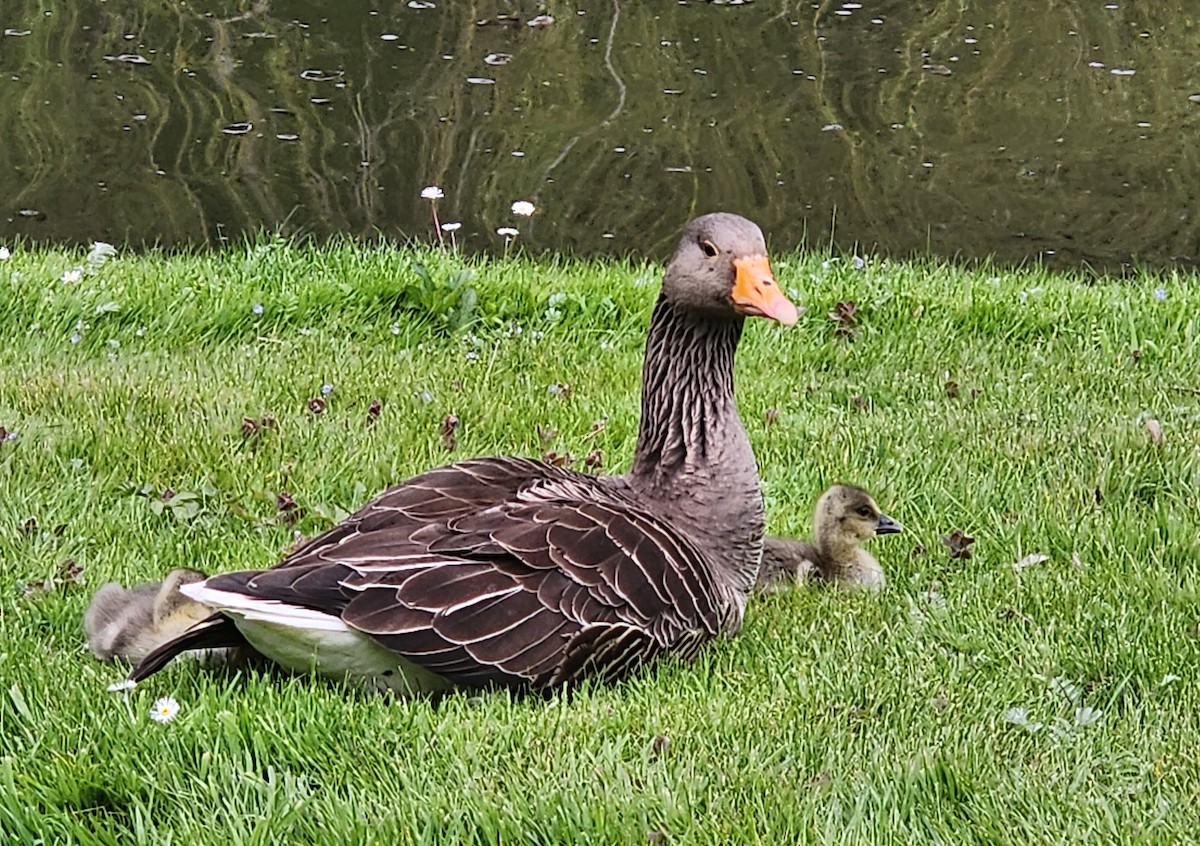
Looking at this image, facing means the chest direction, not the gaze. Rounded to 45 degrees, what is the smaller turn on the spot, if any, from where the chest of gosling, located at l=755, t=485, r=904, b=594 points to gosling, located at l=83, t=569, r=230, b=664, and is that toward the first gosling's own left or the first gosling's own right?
approximately 135° to the first gosling's own right

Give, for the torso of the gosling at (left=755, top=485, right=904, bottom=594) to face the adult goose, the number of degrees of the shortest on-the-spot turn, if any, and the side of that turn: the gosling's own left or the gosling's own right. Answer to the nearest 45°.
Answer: approximately 135° to the gosling's own right

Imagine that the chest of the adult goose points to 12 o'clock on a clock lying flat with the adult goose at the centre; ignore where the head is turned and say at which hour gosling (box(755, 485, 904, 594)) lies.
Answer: The gosling is roughly at 11 o'clock from the adult goose.

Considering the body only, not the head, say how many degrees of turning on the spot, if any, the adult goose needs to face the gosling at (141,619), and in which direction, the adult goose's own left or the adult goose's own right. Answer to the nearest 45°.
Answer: approximately 180°

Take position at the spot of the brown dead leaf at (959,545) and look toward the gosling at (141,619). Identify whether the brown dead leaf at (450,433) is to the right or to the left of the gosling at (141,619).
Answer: right

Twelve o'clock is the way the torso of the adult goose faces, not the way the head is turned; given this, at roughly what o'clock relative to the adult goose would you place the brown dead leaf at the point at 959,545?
The brown dead leaf is roughly at 11 o'clock from the adult goose.

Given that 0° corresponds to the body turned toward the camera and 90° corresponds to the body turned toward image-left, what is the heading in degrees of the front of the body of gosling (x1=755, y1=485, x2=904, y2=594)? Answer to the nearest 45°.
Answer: approximately 270°

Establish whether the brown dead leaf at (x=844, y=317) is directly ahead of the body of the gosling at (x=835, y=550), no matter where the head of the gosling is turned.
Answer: no

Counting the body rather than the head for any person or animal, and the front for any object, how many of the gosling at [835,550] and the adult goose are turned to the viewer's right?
2

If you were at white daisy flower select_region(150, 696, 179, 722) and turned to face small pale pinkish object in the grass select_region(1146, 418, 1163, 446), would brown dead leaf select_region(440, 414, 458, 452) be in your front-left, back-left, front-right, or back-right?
front-left

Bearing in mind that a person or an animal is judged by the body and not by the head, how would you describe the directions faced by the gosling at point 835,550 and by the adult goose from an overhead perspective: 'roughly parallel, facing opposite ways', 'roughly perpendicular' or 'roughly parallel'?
roughly parallel

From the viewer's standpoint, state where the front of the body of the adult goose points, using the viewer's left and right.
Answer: facing to the right of the viewer

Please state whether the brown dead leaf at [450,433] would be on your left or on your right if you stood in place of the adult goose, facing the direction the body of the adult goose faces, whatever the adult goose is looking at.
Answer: on your left

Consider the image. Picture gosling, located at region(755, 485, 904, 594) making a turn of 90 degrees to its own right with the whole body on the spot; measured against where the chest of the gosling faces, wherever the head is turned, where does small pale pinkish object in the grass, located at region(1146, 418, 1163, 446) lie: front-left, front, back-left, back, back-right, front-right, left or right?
back-left
